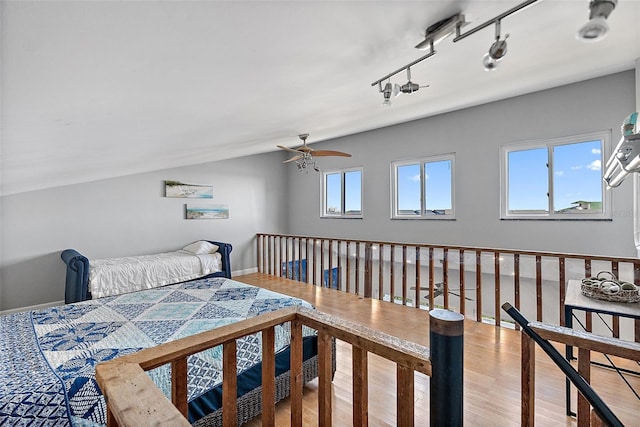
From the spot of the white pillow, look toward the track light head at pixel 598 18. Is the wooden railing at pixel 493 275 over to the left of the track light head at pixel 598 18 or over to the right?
left

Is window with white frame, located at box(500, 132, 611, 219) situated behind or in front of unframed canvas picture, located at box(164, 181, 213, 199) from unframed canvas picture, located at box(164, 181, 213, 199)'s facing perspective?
in front

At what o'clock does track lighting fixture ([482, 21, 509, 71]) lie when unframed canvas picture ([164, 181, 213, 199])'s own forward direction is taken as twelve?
The track lighting fixture is roughly at 1 o'clock from the unframed canvas picture.

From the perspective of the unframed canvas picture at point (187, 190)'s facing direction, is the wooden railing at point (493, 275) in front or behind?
in front

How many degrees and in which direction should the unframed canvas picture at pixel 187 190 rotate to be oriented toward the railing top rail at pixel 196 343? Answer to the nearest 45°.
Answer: approximately 45° to its right

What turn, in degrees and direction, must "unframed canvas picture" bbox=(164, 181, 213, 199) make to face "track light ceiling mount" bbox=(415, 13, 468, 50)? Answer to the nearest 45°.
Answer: approximately 45° to its right

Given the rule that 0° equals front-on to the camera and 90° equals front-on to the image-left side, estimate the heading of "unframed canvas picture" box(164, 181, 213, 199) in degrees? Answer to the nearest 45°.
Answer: approximately 315°

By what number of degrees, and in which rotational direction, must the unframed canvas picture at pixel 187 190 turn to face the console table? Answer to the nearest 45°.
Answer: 0° — it already faces it

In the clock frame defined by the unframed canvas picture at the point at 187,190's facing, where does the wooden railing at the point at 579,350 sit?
The wooden railing is roughly at 1 o'clock from the unframed canvas picture.

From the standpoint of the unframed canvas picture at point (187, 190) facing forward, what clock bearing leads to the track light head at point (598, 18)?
The track light head is roughly at 1 o'clock from the unframed canvas picture.

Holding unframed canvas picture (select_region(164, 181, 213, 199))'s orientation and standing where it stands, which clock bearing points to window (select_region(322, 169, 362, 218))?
The window is roughly at 11 o'clock from the unframed canvas picture.
